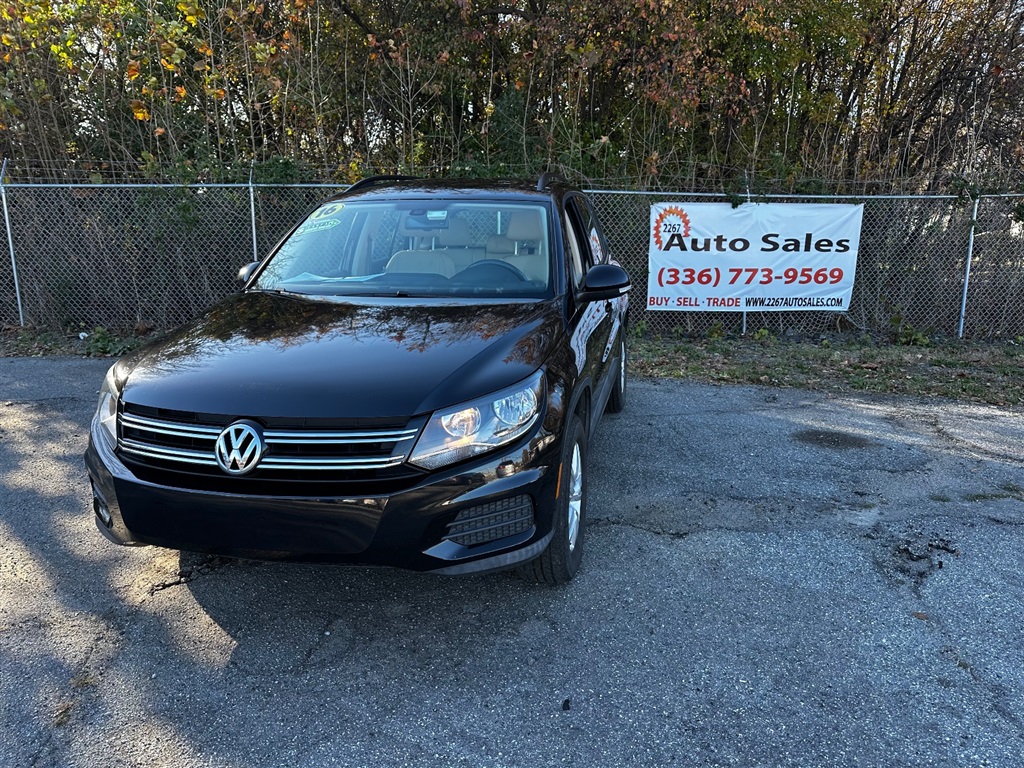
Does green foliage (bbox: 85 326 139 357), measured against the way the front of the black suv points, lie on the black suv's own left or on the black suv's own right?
on the black suv's own right

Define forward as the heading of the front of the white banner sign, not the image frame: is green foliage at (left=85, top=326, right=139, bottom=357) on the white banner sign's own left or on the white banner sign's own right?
on the white banner sign's own right

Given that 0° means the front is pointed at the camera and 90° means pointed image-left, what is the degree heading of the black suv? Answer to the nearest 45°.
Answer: approximately 45°

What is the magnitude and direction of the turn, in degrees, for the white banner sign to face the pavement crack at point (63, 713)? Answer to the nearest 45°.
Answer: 0° — it already faces it

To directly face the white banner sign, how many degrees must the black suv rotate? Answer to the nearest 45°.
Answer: approximately 180°

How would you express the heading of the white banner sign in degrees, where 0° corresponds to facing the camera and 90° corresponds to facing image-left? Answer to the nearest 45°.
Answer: approximately 0°

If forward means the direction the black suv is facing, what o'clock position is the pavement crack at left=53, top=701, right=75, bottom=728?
The pavement crack is roughly at 1 o'clock from the black suv.
